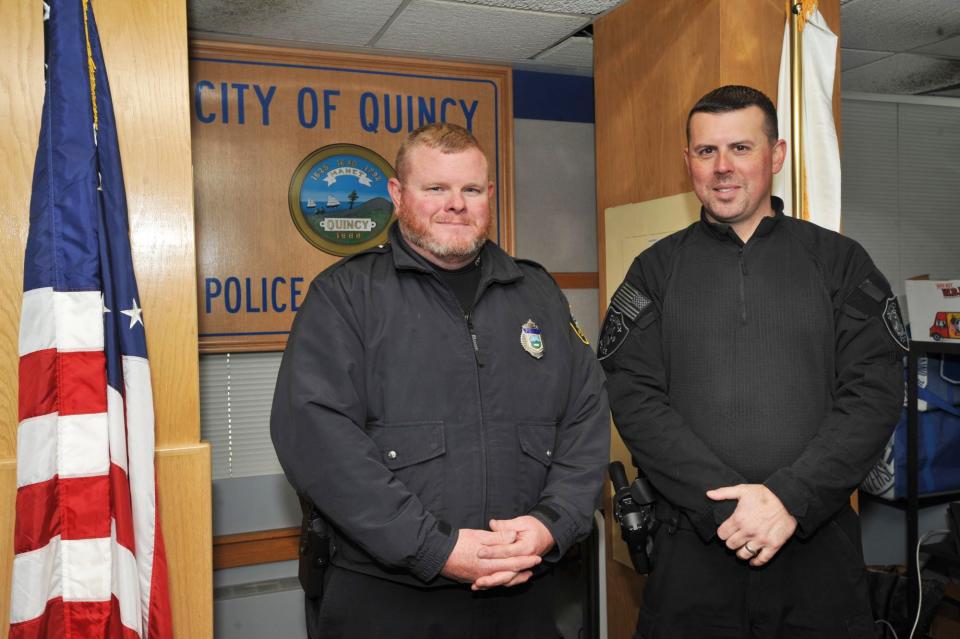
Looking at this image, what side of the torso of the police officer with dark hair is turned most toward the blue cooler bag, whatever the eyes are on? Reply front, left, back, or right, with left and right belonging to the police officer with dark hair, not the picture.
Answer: back

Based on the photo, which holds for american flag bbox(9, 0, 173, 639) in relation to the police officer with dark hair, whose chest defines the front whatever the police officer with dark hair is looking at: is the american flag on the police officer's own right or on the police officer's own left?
on the police officer's own right

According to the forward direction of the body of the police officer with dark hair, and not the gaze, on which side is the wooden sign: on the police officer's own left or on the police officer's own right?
on the police officer's own right

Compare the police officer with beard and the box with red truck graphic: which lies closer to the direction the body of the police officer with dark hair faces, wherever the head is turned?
the police officer with beard

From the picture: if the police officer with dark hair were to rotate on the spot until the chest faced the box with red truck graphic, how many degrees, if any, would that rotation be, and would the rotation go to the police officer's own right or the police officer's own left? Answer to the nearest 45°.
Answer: approximately 180°

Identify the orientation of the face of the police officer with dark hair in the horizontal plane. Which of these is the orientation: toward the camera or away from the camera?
toward the camera

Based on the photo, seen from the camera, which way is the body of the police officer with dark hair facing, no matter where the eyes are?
toward the camera

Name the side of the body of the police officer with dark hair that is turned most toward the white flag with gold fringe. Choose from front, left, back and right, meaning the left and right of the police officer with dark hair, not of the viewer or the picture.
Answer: back
